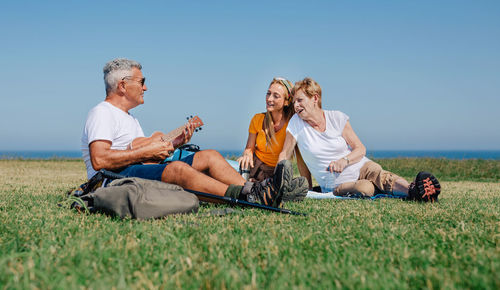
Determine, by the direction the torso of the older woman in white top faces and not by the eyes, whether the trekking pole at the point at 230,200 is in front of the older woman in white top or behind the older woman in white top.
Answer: in front

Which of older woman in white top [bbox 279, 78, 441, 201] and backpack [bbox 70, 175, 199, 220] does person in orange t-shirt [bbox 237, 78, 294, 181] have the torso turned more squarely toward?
the backpack

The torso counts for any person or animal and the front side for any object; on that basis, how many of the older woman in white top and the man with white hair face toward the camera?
1

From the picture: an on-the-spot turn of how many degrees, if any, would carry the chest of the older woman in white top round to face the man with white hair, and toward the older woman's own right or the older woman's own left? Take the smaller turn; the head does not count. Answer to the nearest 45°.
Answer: approximately 45° to the older woman's own right

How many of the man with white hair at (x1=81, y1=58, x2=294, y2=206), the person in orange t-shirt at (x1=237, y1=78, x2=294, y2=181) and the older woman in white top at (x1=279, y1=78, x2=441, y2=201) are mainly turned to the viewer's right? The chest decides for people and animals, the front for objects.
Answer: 1

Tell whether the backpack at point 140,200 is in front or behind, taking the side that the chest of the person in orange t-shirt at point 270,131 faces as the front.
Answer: in front

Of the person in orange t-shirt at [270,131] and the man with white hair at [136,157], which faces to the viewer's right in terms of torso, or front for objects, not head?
the man with white hair

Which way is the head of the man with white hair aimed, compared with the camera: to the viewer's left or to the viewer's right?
to the viewer's right

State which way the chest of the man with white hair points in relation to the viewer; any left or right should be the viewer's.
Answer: facing to the right of the viewer

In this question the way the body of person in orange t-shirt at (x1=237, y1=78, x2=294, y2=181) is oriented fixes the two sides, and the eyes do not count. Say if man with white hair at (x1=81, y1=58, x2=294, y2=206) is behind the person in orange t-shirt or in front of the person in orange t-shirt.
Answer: in front
